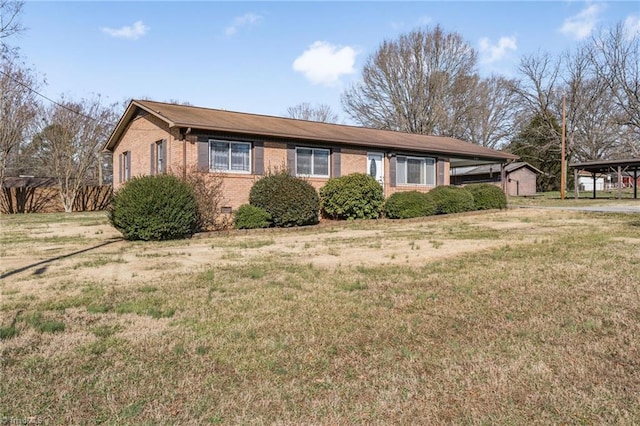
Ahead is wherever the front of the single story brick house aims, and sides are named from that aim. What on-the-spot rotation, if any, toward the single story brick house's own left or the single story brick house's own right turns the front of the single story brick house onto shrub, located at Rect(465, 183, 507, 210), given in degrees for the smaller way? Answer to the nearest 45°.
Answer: approximately 45° to the single story brick house's own left

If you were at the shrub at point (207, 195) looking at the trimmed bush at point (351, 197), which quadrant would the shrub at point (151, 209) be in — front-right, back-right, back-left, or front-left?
back-right

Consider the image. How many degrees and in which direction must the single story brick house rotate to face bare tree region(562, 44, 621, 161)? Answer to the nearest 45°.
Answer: approximately 90° to its left

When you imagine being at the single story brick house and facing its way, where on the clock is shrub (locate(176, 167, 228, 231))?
The shrub is roughly at 2 o'clock from the single story brick house.

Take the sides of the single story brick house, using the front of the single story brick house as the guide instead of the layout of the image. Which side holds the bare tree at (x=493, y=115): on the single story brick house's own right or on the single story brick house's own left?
on the single story brick house's own left

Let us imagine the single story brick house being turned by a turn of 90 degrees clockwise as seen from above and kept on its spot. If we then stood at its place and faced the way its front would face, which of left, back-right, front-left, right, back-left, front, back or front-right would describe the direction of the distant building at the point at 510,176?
back

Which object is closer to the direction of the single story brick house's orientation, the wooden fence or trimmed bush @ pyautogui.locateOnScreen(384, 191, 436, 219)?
the trimmed bush

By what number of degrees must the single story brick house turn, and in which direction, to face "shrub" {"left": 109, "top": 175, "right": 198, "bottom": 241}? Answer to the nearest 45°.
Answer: approximately 45° to its right

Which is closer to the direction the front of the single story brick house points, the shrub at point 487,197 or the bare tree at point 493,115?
the shrub

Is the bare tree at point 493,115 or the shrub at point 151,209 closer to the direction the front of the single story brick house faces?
the shrub

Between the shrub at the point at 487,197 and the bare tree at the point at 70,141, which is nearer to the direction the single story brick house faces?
the shrub

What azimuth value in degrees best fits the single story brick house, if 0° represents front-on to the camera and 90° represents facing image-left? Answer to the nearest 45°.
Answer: approximately 315°

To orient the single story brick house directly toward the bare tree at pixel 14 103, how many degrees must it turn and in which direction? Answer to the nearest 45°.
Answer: approximately 180°
